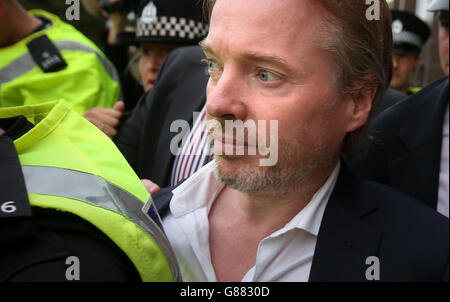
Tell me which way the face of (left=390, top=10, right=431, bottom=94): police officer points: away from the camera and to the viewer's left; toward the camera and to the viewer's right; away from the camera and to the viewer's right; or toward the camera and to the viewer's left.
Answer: toward the camera and to the viewer's left

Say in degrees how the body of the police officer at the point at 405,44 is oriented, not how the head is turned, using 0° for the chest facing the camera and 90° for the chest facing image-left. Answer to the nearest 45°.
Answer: approximately 45°

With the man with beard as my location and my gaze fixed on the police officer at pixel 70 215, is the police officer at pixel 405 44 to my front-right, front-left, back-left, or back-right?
back-right

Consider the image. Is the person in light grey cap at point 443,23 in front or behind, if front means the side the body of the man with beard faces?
behind

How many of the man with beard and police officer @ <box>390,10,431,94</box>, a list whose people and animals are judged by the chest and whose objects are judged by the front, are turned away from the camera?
0

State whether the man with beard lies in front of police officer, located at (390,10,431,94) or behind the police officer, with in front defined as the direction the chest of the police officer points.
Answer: in front

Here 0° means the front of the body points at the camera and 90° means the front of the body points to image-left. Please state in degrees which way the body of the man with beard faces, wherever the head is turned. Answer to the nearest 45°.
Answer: approximately 45°

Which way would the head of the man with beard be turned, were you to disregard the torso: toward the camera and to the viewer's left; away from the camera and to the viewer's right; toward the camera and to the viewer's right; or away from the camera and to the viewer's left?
toward the camera and to the viewer's left

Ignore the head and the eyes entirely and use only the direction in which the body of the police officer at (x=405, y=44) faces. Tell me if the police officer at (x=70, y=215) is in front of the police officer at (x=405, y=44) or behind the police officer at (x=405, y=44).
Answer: in front

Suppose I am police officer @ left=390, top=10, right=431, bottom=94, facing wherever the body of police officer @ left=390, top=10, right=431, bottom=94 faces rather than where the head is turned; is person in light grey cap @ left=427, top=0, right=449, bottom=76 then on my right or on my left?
on my left
